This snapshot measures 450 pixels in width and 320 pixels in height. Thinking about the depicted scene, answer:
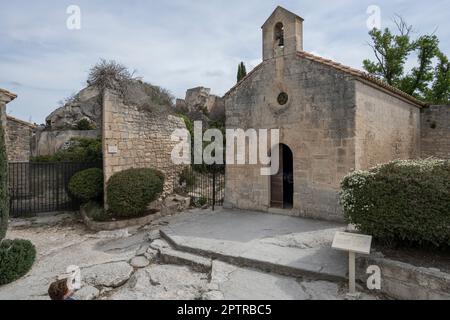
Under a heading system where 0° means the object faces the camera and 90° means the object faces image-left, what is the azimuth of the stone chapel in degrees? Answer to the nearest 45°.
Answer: approximately 45°

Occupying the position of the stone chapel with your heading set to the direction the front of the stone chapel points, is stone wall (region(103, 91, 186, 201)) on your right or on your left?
on your right

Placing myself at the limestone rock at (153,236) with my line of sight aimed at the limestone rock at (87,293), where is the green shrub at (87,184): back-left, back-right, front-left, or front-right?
back-right

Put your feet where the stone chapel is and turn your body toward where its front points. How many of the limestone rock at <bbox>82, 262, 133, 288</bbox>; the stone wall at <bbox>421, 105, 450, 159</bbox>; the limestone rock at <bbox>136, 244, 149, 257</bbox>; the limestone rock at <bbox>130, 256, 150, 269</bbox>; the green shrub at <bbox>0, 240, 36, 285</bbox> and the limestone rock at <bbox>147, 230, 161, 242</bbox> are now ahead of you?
5

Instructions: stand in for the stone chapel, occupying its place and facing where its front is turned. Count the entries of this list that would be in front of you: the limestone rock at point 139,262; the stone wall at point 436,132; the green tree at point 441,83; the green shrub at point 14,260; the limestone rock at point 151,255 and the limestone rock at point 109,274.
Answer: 4

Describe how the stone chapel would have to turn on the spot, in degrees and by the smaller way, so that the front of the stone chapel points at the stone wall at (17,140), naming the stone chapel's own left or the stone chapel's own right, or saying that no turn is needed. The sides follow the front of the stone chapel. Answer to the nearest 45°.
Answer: approximately 45° to the stone chapel's own right

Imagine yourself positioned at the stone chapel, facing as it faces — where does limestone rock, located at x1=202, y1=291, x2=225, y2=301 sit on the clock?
The limestone rock is roughly at 11 o'clock from the stone chapel.

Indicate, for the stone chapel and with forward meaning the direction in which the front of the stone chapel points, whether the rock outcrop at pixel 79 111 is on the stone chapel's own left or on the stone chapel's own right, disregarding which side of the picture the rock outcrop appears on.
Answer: on the stone chapel's own right

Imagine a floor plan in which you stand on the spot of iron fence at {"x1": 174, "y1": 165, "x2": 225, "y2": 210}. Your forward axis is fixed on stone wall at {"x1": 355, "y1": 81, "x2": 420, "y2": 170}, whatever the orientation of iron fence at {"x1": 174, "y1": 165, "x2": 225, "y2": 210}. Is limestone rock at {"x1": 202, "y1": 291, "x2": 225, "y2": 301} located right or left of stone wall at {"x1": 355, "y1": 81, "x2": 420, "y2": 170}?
right

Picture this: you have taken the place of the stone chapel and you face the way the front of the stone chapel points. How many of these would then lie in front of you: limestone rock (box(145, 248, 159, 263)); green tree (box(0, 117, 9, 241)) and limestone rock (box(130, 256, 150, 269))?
3
